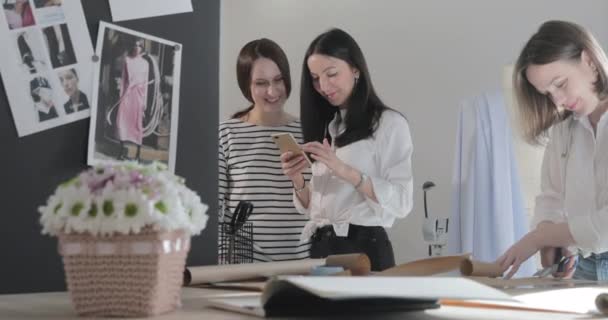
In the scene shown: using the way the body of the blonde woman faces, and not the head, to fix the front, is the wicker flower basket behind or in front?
in front

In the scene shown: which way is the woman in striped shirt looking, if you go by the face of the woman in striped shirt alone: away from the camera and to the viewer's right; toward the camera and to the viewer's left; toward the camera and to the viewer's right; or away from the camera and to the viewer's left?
toward the camera and to the viewer's right

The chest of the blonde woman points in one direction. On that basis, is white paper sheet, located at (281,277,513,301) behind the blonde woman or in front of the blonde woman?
in front

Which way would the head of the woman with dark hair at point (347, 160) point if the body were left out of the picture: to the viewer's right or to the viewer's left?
to the viewer's left

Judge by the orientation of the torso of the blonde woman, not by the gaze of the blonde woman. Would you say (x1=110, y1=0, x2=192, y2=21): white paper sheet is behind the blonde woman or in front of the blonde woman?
in front

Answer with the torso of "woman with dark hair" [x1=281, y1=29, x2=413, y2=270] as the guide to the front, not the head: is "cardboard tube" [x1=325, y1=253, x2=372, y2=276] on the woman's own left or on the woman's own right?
on the woman's own left

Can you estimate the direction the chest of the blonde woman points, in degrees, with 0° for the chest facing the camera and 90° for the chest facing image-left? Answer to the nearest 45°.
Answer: approximately 45°

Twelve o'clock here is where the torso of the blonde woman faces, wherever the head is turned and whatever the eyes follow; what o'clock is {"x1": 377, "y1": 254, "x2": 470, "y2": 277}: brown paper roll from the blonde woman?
The brown paper roll is roughly at 1 o'clock from the blonde woman.

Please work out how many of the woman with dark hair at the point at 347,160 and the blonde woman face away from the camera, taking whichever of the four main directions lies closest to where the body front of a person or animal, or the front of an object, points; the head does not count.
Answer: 0

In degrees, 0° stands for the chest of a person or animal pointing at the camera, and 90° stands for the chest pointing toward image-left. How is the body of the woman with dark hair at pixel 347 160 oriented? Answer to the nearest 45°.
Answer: approximately 45°

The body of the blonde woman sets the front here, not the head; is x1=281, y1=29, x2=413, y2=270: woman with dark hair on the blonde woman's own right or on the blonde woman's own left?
on the blonde woman's own right

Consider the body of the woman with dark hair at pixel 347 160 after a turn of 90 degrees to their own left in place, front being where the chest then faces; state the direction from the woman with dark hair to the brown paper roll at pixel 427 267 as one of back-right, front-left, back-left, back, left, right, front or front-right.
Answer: front-right

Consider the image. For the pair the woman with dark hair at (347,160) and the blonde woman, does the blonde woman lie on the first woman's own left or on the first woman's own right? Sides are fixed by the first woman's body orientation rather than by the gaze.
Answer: on the first woman's own left
